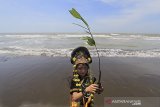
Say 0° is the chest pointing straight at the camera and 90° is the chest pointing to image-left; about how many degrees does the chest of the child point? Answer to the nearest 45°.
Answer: approximately 315°
